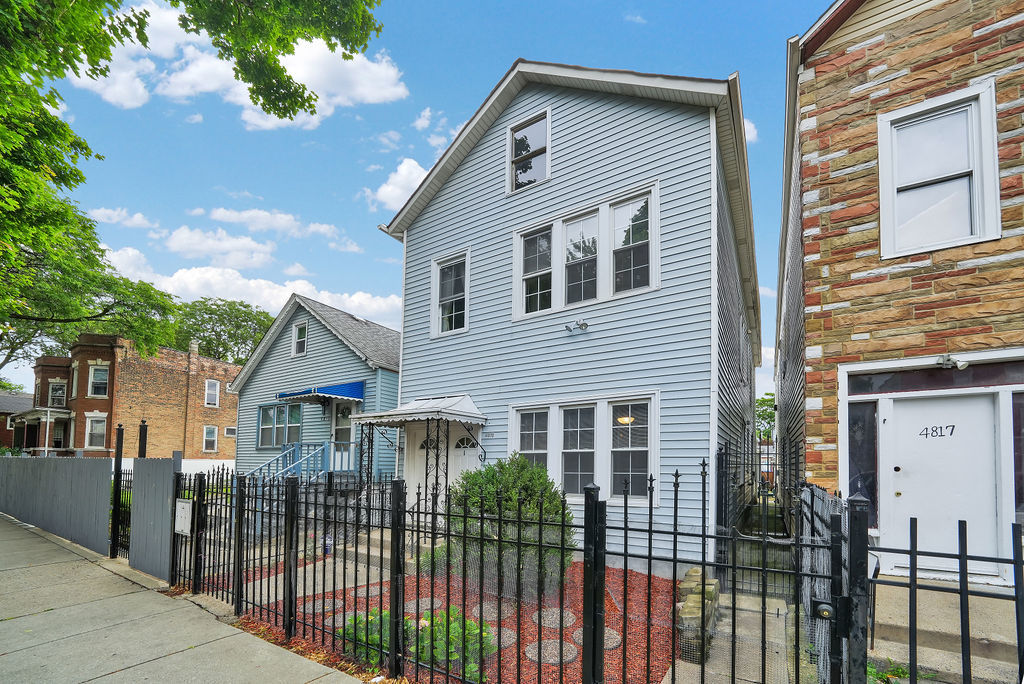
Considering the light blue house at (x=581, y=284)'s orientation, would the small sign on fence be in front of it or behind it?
in front

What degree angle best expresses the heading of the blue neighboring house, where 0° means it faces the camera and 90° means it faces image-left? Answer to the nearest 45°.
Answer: approximately 45°

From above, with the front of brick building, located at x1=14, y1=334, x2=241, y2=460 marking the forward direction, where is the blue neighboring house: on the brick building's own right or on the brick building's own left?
on the brick building's own left

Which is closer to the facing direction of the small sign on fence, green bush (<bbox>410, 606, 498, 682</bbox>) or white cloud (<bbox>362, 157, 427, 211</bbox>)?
the green bush

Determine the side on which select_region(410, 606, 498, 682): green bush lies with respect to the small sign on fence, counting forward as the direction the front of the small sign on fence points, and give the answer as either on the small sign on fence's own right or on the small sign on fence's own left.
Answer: on the small sign on fence's own left

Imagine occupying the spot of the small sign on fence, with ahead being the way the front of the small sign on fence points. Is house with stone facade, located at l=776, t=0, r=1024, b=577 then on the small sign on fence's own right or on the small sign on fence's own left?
on the small sign on fence's own left

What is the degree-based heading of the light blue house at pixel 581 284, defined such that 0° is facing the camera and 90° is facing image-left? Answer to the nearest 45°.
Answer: approximately 45°

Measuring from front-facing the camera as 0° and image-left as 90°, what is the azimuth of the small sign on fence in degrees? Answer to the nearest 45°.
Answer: approximately 45°
